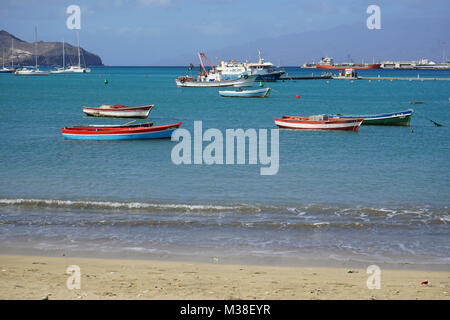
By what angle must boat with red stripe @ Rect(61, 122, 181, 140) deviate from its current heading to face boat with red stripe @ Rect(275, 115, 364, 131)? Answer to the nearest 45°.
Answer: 0° — it already faces it

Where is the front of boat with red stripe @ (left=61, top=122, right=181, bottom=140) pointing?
to the viewer's right

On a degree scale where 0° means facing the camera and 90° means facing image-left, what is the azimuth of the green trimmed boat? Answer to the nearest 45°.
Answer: approximately 270°

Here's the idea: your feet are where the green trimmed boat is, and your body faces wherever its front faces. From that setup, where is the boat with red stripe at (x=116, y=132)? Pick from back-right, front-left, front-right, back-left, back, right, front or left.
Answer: back-right

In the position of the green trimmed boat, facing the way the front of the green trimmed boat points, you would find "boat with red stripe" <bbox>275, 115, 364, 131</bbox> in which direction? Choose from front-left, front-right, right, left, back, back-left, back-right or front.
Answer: back-right

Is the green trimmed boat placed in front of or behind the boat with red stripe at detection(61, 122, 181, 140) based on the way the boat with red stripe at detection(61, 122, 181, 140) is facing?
in front
